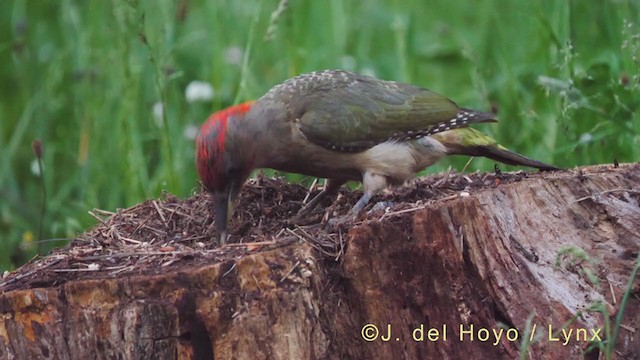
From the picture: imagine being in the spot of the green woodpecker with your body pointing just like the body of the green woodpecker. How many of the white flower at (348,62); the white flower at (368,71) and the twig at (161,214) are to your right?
2

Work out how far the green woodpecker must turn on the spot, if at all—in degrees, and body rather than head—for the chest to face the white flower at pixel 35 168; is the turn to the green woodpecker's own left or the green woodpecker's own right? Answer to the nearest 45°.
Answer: approximately 45° to the green woodpecker's own right

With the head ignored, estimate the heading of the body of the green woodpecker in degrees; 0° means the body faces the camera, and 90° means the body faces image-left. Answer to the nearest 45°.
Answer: approximately 90°

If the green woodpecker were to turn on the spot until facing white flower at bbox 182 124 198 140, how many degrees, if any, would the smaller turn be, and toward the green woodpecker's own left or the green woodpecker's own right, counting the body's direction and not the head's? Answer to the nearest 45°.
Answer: approximately 45° to the green woodpecker's own right

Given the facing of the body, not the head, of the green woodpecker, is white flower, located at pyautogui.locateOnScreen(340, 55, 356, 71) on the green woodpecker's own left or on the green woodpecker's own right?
on the green woodpecker's own right

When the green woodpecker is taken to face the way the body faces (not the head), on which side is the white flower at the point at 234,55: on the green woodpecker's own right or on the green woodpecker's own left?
on the green woodpecker's own right

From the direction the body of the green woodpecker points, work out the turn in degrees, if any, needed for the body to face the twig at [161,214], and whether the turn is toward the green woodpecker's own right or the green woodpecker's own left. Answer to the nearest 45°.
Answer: approximately 45° to the green woodpecker's own left

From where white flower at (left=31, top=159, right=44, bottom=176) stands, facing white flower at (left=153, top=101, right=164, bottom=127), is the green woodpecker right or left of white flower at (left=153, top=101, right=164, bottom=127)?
right
